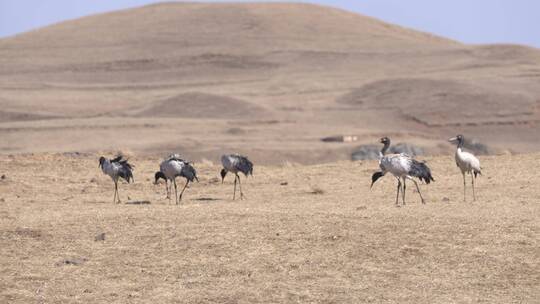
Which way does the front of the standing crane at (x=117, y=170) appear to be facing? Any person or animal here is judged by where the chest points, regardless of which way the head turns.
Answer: to the viewer's left
